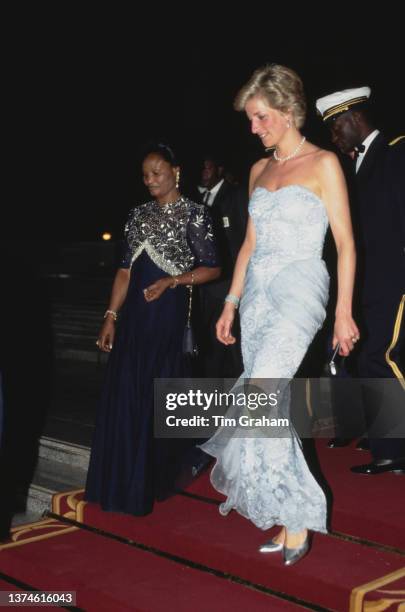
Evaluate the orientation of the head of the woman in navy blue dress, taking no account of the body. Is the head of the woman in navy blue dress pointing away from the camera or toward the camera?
toward the camera

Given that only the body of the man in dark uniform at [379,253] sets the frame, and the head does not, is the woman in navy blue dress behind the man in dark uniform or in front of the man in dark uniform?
in front

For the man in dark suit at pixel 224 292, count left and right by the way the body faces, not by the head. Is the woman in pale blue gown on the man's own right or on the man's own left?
on the man's own left

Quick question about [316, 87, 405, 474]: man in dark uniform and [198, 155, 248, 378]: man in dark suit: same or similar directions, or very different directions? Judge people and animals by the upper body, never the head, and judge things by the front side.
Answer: same or similar directions

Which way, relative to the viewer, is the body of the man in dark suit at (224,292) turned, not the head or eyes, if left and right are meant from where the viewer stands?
facing the viewer and to the left of the viewer

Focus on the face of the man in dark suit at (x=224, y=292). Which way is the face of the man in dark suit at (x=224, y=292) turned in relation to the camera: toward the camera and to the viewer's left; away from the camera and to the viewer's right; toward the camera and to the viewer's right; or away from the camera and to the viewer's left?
toward the camera and to the viewer's left

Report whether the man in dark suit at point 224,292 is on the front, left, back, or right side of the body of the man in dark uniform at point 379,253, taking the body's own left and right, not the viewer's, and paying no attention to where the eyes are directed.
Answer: right

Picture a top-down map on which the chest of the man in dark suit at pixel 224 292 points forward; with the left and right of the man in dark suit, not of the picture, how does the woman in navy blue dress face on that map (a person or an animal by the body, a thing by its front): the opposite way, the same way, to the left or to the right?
the same way

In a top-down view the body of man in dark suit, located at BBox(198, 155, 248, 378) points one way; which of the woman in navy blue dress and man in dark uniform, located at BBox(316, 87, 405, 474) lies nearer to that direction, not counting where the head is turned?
the woman in navy blue dress

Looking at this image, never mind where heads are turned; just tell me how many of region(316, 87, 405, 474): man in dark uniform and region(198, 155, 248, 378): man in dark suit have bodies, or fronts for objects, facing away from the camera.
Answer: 0

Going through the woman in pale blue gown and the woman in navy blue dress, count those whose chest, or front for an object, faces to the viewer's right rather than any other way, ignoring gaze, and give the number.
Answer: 0

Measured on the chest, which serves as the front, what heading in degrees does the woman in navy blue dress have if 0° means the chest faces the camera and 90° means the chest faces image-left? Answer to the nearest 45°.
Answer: approximately 45°

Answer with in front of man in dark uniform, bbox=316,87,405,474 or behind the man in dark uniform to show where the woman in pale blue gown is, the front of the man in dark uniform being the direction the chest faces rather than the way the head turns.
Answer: in front
